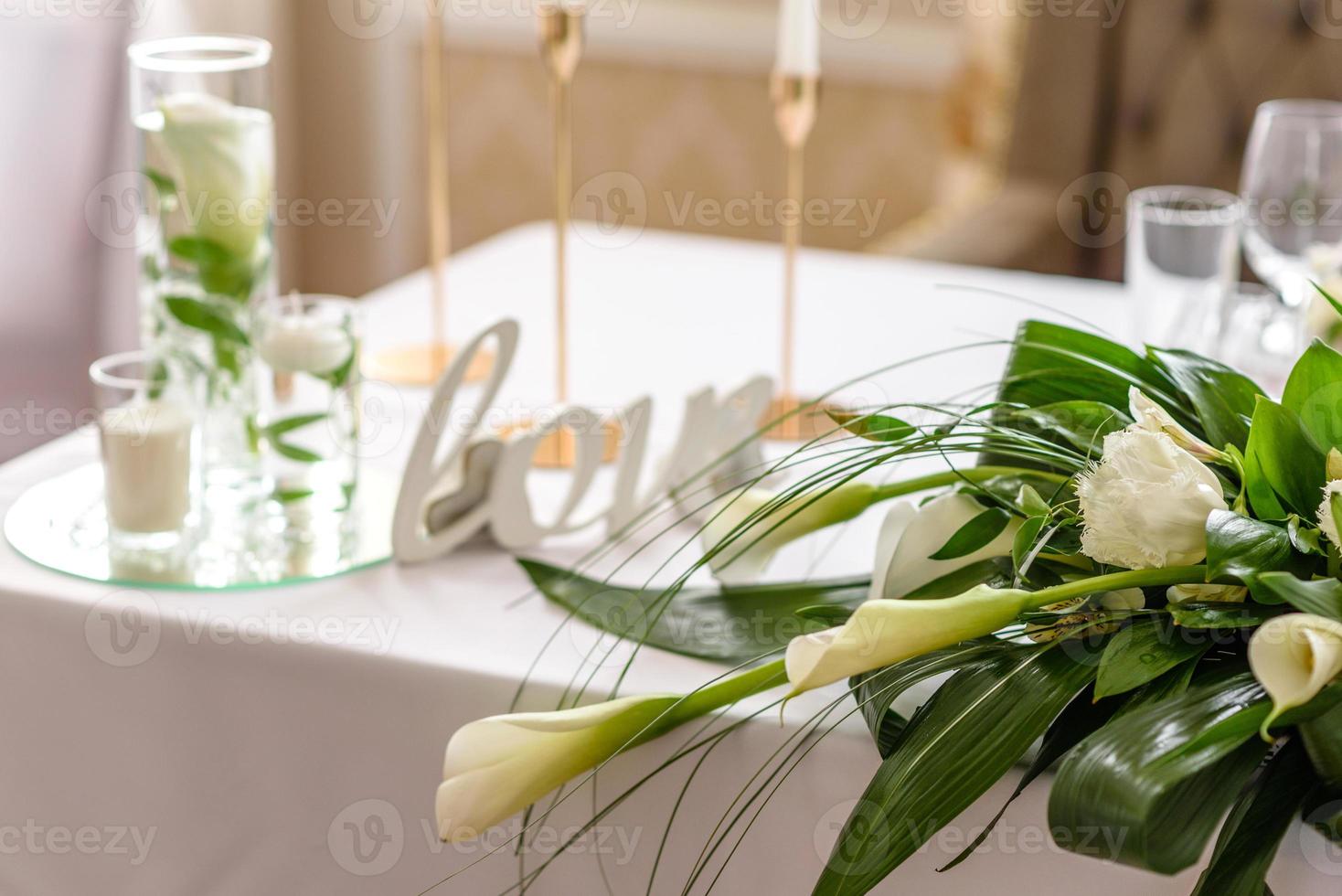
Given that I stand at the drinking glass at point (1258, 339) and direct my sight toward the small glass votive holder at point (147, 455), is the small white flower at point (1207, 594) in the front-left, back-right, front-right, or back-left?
front-left

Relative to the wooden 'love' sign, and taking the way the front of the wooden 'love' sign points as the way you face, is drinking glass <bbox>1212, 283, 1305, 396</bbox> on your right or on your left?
on your left

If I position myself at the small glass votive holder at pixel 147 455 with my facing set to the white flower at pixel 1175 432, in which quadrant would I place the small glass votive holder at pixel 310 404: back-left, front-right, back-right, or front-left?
front-left

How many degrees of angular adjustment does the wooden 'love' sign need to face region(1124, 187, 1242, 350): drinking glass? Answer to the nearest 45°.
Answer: approximately 90° to its left
